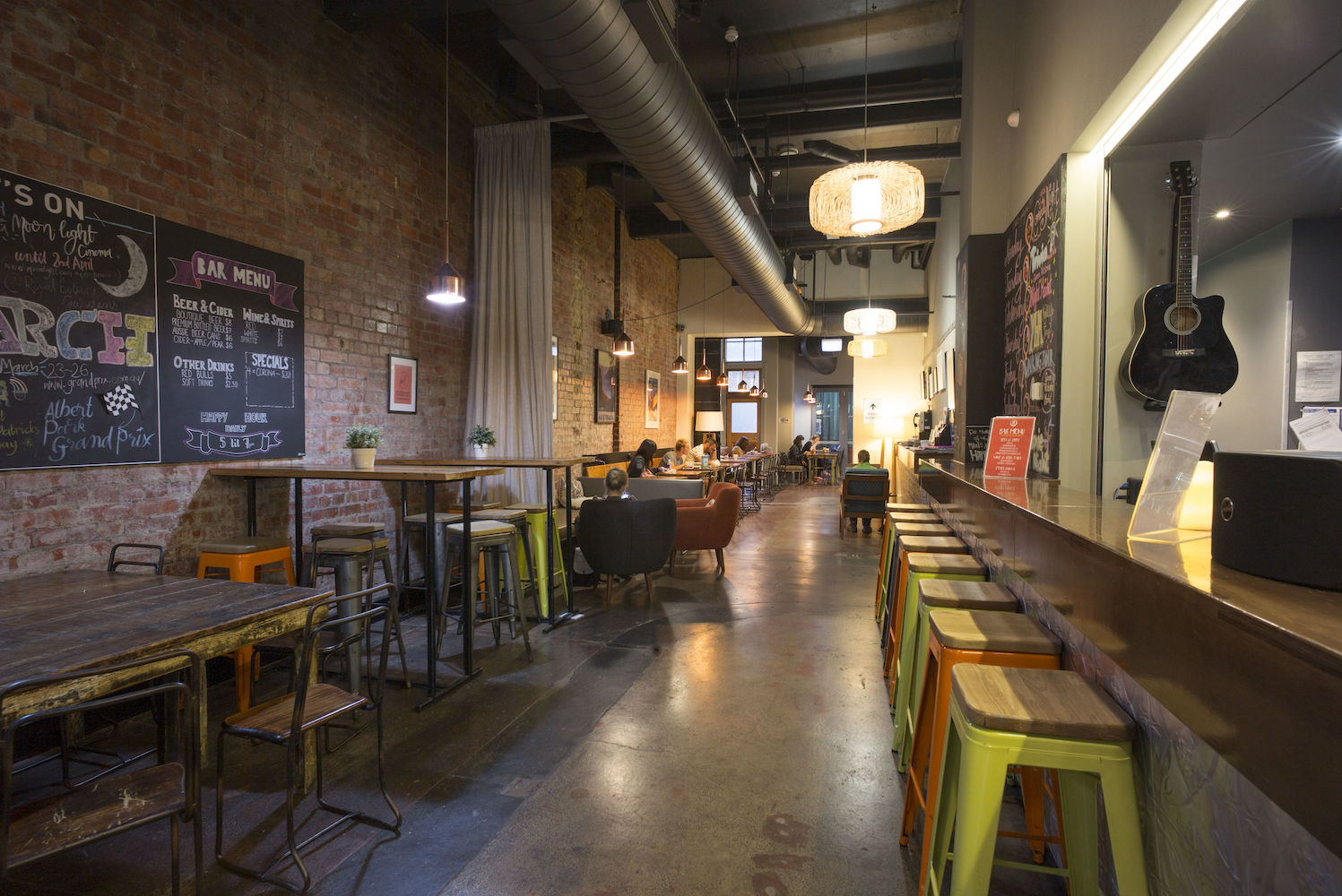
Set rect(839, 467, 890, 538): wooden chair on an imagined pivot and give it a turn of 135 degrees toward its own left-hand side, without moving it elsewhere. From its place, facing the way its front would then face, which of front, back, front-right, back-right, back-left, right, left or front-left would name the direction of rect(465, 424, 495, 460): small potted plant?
front

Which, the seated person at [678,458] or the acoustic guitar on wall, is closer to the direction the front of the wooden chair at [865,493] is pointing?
the seated person

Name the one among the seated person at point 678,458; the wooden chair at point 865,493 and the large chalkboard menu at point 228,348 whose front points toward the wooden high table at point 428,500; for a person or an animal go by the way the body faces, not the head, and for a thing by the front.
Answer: the large chalkboard menu

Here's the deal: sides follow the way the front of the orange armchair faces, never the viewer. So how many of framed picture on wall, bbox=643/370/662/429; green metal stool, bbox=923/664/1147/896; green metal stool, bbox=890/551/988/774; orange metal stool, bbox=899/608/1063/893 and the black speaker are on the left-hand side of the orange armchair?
4

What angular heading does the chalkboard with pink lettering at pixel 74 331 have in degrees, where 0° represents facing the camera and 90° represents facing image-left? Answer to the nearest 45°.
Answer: approximately 315°

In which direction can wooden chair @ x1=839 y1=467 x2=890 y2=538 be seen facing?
away from the camera

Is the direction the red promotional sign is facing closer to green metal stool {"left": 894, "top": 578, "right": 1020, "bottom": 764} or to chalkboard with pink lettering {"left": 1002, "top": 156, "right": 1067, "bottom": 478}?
the green metal stool
